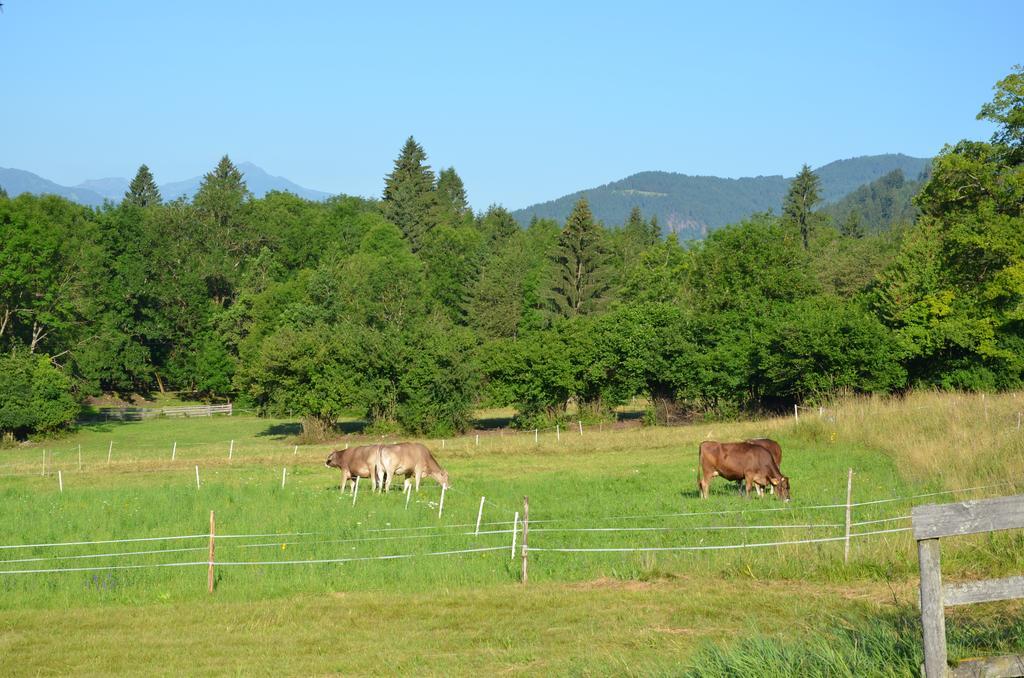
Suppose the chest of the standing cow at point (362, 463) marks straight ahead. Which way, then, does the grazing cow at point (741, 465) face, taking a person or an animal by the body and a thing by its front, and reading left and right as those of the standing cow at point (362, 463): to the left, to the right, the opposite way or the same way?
the opposite way

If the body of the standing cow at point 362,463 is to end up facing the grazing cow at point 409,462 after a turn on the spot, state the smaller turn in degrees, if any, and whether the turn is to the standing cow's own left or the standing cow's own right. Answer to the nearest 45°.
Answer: approximately 180°

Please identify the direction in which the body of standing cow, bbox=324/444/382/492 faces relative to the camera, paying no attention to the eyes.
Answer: to the viewer's left

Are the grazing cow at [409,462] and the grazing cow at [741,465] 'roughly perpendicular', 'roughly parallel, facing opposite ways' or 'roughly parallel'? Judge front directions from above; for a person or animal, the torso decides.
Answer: roughly parallel

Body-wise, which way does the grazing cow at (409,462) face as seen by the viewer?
to the viewer's right

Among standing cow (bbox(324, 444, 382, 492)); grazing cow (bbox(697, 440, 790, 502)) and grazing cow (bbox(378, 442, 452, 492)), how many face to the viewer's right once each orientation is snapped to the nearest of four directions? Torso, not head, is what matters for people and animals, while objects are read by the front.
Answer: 2

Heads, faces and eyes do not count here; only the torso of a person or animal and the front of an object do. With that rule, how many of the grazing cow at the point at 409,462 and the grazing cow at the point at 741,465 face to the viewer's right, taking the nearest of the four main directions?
2

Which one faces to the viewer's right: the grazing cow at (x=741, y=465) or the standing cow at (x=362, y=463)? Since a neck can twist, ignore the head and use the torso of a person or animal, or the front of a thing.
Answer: the grazing cow at (x=741, y=465)

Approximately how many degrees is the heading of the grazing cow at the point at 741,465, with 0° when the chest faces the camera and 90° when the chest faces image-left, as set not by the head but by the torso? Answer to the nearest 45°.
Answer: approximately 270°

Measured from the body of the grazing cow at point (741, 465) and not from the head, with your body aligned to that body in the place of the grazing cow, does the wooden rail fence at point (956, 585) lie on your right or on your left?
on your right

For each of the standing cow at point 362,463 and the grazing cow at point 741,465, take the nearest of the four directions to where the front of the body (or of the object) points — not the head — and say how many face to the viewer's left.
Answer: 1

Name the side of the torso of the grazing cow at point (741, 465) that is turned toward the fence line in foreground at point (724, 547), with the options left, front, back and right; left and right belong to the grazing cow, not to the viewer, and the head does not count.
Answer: right

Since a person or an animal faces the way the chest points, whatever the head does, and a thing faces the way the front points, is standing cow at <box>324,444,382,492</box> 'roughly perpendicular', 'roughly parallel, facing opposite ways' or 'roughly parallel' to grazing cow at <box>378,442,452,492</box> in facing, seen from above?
roughly parallel, facing opposite ways

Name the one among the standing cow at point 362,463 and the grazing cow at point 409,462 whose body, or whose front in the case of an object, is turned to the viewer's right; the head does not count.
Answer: the grazing cow at point 409,462

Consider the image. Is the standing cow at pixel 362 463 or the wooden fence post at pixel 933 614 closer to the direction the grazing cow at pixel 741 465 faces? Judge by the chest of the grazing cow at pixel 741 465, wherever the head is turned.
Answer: the wooden fence post

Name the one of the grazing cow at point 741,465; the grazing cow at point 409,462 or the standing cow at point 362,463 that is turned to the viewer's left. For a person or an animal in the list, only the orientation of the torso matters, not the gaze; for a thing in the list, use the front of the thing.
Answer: the standing cow at point 362,463

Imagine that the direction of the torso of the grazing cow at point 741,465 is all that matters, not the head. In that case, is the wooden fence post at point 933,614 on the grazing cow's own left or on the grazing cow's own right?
on the grazing cow's own right

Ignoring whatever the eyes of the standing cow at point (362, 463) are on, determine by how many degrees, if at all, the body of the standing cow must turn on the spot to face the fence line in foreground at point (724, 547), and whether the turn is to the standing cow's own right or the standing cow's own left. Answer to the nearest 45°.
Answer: approximately 135° to the standing cow's own left
